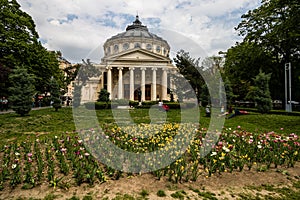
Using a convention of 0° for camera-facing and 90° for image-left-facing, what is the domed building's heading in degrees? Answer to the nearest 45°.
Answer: approximately 0°

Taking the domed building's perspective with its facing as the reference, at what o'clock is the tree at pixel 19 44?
The tree is roughly at 1 o'clock from the domed building.

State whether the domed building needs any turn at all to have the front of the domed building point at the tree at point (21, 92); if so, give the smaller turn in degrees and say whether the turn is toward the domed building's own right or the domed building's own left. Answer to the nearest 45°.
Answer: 0° — it already faces it

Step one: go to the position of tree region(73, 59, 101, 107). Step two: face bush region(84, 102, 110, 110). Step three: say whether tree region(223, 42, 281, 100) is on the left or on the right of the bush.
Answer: left

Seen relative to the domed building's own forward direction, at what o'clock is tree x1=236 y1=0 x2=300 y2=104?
The tree is roughly at 11 o'clock from the domed building.

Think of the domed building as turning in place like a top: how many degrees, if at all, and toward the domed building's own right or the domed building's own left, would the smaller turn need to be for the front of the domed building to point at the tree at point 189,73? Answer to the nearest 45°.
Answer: approximately 45° to the domed building's own left
